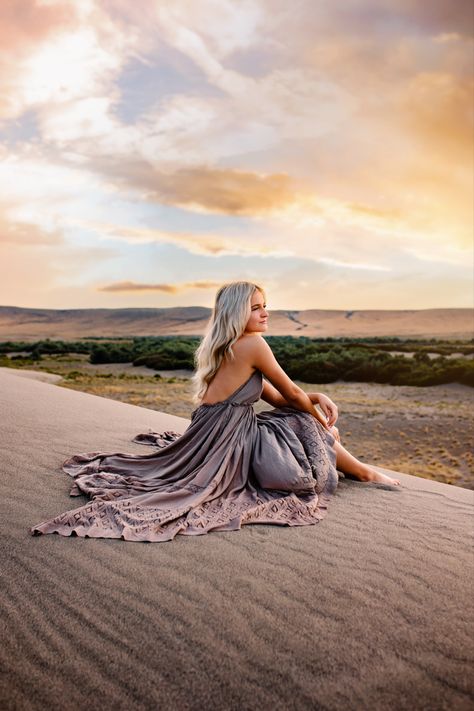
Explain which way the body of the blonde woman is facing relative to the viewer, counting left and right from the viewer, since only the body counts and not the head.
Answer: facing away from the viewer and to the right of the viewer

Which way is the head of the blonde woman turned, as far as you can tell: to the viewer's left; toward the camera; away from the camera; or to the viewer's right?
to the viewer's right
